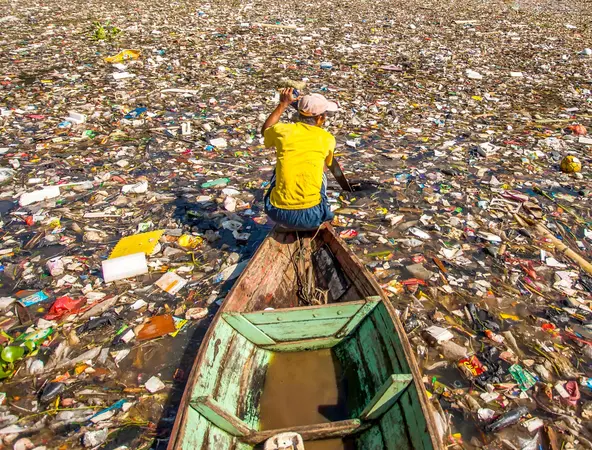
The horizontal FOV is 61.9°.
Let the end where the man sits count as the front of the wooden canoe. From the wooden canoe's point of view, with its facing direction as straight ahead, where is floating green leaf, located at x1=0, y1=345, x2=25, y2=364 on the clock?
The floating green leaf is roughly at 9 o'clock from the wooden canoe.

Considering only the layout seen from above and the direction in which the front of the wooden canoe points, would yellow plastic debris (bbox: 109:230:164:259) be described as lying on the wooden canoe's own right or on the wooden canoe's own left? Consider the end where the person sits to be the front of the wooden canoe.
on the wooden canoe's own left

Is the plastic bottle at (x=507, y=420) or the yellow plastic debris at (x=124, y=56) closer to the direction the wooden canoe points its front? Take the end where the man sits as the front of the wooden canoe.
the yellow plastic debris

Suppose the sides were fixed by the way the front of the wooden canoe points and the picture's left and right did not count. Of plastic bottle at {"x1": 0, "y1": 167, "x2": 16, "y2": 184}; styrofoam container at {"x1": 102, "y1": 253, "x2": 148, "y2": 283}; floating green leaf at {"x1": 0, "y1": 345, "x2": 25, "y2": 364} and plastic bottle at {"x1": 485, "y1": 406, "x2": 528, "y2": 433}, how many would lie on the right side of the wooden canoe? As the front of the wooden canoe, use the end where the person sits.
1

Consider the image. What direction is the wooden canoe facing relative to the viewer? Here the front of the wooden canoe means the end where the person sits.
away from the camera

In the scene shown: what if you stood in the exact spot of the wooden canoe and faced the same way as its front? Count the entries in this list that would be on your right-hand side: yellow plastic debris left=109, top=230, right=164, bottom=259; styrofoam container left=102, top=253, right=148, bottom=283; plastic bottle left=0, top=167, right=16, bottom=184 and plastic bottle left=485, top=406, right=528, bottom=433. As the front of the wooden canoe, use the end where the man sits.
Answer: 1

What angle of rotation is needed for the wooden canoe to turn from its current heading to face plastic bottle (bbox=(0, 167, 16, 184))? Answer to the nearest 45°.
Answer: approximately 45° to its left

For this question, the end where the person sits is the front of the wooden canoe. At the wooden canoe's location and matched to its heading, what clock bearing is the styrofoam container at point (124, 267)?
The styrofoam container is roughly at 10 o'clock from the wooden canoe.

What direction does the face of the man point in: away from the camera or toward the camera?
away from the camera

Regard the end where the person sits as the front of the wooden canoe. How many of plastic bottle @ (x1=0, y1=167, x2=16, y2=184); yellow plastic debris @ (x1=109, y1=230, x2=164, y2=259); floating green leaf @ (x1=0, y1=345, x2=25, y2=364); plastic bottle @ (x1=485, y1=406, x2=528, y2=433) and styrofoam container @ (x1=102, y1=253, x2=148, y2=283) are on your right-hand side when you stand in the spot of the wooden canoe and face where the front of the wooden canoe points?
1

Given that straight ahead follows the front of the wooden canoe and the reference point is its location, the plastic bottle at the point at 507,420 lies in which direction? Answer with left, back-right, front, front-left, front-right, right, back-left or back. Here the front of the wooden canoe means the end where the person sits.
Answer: right

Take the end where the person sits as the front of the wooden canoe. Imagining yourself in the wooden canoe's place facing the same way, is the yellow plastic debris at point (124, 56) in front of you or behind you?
in front
